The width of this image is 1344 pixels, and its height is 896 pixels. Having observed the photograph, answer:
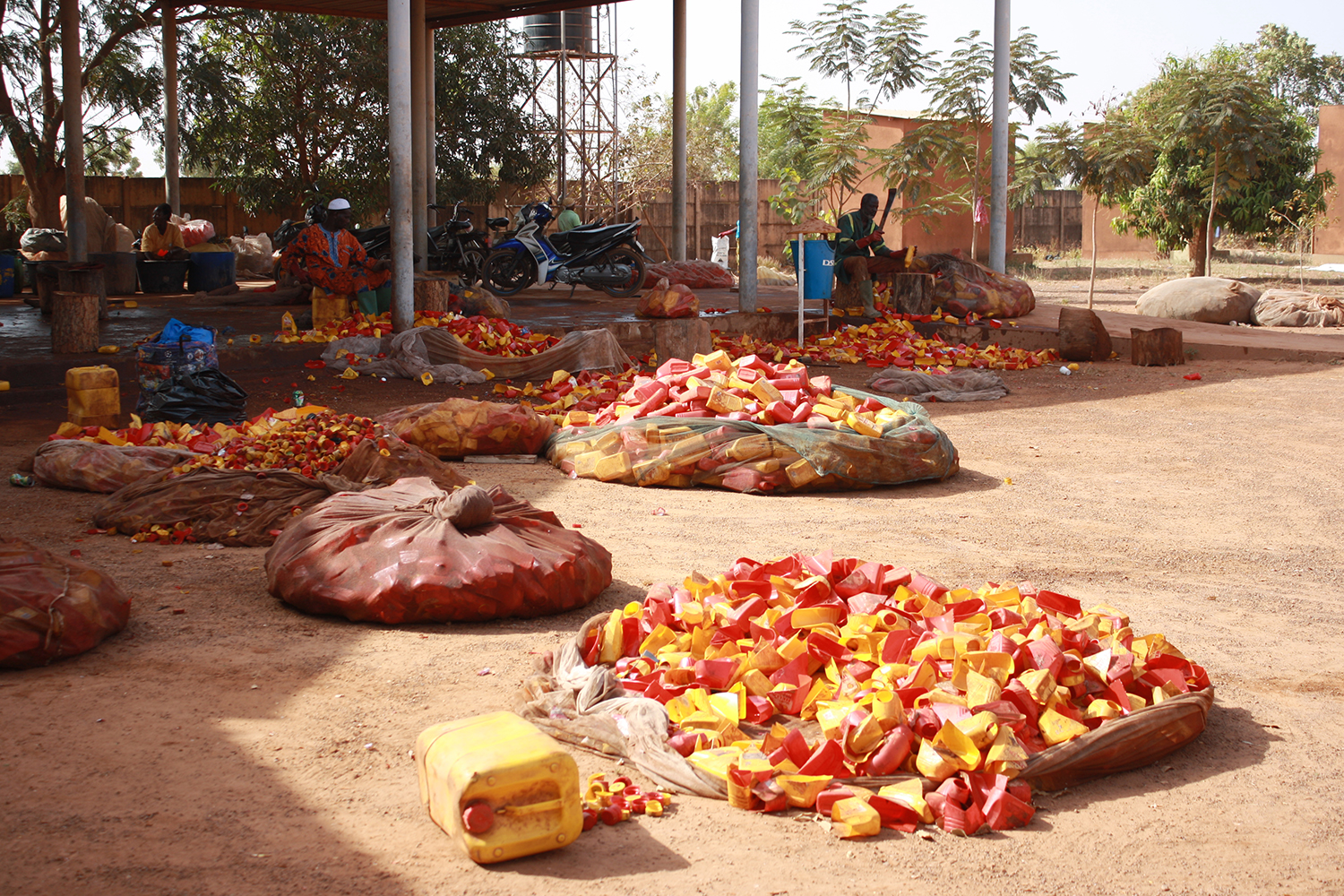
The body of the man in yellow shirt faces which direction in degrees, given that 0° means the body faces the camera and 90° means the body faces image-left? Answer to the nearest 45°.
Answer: approximately 0°

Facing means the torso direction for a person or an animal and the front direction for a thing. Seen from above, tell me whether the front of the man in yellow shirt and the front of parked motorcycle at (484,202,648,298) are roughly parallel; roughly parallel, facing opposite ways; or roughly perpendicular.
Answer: roughly perpendicular

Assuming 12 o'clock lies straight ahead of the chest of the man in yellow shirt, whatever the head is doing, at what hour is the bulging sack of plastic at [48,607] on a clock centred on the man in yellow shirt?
The bulging sack of plastic is roughly at 12 o'clock from the man in yellow shirt.

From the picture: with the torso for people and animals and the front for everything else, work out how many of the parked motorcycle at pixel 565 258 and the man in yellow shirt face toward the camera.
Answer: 1

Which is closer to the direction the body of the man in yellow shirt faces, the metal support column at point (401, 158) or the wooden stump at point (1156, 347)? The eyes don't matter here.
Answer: the metal support column

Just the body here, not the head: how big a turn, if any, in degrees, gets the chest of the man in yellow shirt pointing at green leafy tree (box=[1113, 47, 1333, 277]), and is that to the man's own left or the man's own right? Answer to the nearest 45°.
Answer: approximately 90° to the man's own left

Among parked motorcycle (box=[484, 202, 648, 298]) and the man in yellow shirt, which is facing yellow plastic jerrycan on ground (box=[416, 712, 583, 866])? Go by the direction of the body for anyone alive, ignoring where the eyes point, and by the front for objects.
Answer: the man in yellow shirt
